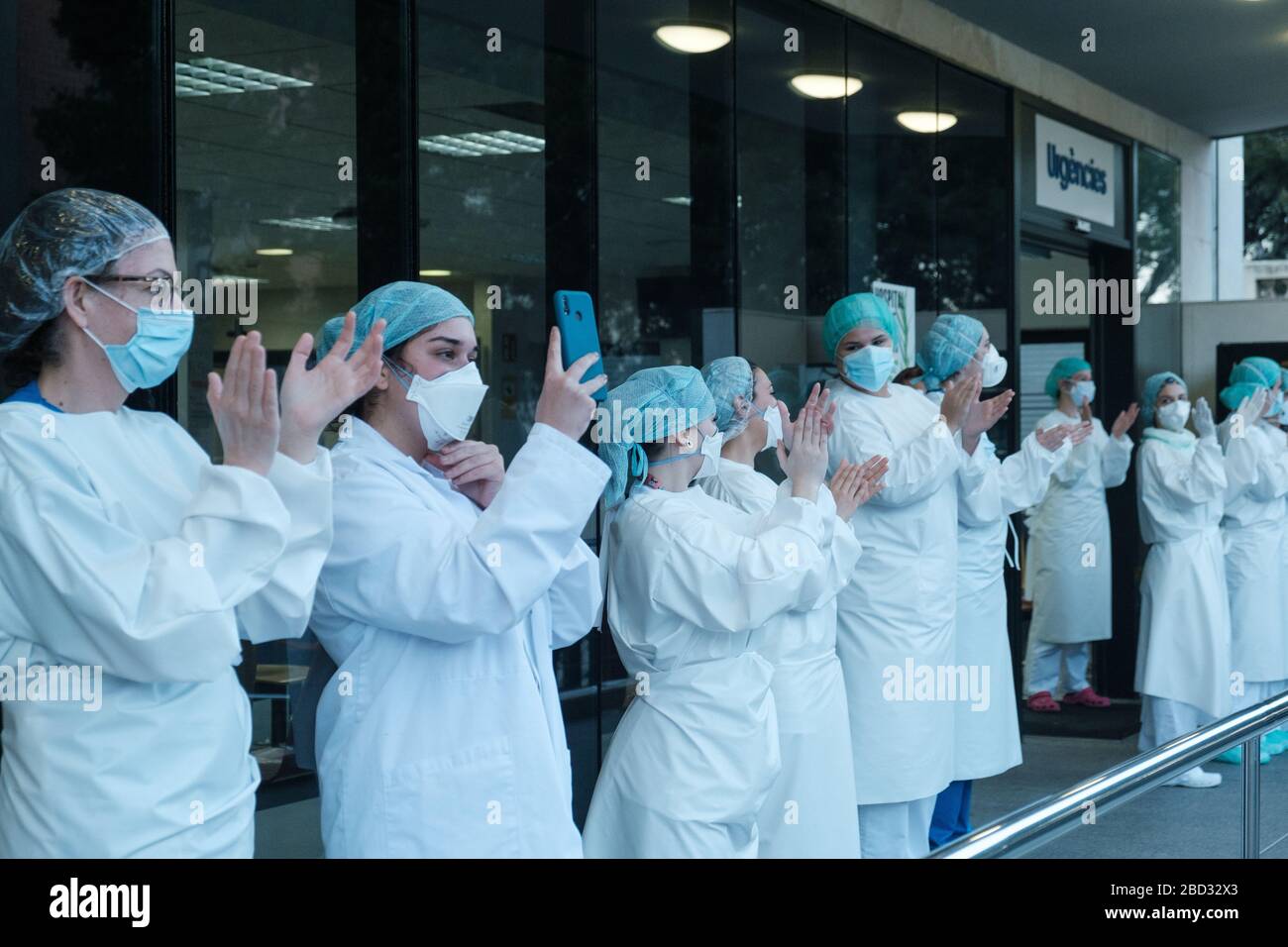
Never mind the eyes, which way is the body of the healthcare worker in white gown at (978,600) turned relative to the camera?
to the viewer's right

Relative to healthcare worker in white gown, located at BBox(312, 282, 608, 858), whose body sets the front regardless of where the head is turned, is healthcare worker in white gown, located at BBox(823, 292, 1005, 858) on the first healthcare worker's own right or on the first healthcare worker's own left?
on the first healthcare worker's own left

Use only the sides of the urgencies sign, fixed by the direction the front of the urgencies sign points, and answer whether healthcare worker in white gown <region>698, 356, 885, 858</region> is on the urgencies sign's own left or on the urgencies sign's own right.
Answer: on the urgencies sign's own right

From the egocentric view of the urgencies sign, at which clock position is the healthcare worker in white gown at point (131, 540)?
The healthcare worker in white gown is roughly at 2 o'clock from the urgencies sign.

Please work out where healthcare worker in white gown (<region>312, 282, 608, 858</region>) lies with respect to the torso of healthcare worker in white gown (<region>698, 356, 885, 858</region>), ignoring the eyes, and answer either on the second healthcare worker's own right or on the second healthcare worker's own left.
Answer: on the second healthcare worker's own right

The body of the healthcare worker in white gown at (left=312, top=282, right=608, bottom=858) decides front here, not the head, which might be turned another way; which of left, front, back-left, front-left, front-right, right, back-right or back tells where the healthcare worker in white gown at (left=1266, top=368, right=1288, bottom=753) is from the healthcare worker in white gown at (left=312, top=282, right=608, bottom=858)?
left

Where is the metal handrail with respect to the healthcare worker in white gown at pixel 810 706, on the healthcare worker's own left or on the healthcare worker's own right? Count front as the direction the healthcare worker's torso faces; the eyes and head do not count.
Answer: on the healthcare worker's own right

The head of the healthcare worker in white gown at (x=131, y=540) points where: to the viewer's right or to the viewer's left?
to the viewer's right

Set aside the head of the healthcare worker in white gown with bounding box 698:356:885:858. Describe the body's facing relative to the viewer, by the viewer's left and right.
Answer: facing to the right of the viewer

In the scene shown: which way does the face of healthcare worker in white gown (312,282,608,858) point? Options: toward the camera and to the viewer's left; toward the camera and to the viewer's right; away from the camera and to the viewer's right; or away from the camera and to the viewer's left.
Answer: toward the camera and to the viewer's right

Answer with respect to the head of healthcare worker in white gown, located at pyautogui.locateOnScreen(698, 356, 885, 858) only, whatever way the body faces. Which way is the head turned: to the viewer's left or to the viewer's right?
to the viewer's right

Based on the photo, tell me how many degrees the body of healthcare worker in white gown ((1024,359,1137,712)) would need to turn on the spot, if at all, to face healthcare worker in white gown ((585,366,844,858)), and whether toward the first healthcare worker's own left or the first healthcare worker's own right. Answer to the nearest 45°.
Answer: approximately 45° to the first healthcare worker's own right

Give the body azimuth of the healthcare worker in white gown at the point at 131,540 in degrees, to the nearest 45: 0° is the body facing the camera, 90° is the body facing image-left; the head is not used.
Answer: approximately 270°
